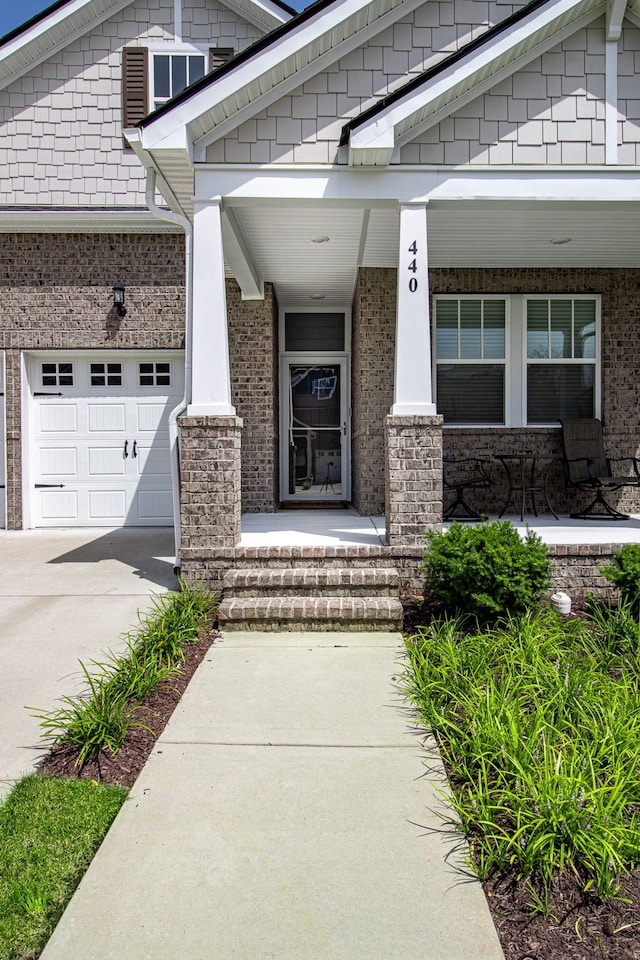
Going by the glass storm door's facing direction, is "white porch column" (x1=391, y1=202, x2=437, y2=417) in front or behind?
in front

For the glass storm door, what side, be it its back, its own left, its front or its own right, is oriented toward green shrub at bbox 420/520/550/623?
front

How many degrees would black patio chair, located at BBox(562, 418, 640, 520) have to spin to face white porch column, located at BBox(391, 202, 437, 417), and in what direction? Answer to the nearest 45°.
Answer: approximately 45° to its right

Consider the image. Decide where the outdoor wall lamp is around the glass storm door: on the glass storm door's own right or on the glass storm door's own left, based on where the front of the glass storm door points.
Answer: on the glass storm door's own right

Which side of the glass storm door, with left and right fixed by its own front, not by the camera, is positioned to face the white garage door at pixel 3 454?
right

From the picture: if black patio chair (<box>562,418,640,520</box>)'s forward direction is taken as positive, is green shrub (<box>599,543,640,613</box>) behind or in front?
in front

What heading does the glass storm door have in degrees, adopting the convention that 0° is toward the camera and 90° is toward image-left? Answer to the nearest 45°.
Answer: approximately 0°

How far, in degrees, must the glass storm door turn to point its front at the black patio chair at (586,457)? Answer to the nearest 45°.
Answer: approximately 45° to its left
